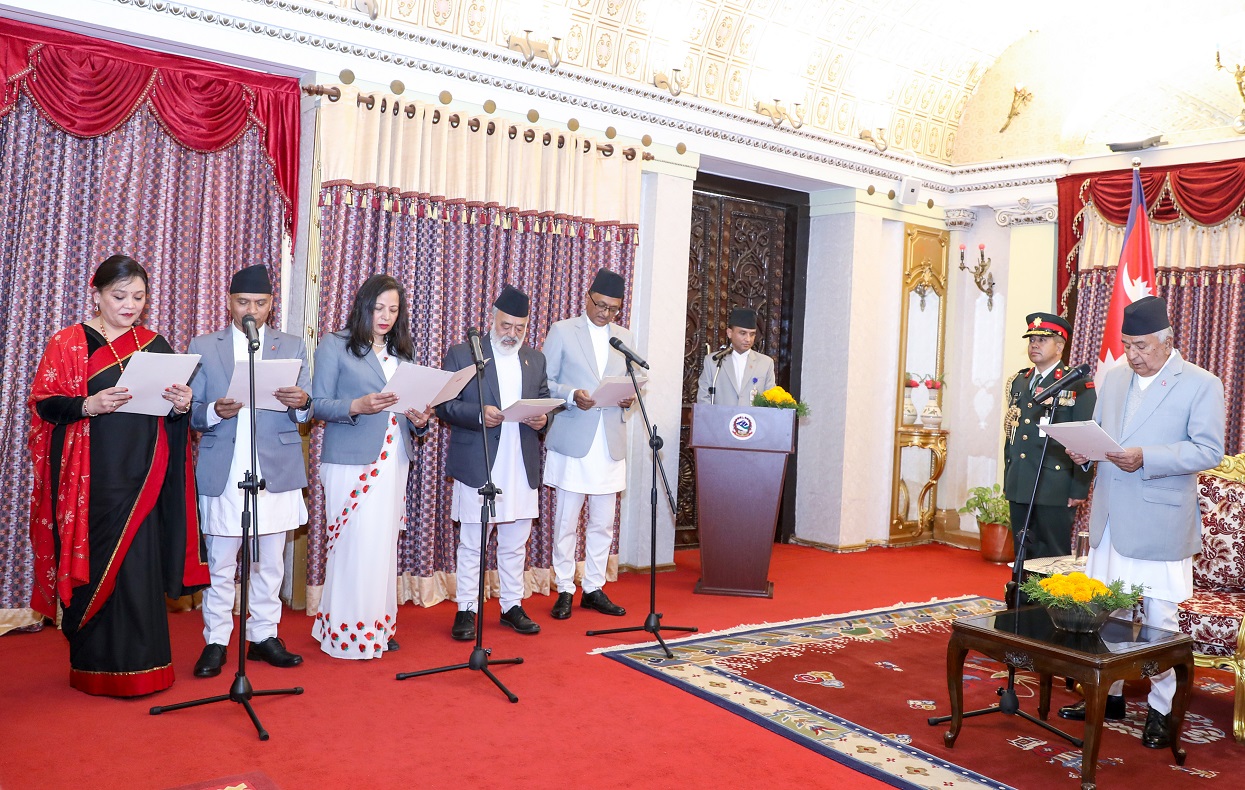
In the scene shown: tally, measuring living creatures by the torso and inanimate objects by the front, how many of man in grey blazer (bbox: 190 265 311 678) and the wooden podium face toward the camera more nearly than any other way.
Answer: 2

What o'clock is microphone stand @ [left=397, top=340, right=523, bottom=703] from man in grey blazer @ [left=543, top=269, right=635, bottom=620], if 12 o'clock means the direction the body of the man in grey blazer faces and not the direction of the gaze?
The microphone stand is roughly at 2 o'clock from the man in grey blazer.

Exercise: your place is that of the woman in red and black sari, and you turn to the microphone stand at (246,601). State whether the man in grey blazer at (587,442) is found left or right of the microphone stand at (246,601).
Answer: left

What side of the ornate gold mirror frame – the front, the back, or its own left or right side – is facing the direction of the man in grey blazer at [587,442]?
right

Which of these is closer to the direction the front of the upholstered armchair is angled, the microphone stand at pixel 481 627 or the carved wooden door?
the microphone stand

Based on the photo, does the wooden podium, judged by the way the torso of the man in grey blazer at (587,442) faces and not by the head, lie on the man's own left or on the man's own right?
on the man's own left

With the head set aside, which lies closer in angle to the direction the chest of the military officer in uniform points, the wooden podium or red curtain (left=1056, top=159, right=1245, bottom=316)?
the wooden podium

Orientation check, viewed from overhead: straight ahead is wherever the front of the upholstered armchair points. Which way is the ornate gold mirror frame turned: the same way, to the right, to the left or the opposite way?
to the left

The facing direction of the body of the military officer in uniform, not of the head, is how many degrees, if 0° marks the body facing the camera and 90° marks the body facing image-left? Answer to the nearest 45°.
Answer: approximately 45°
